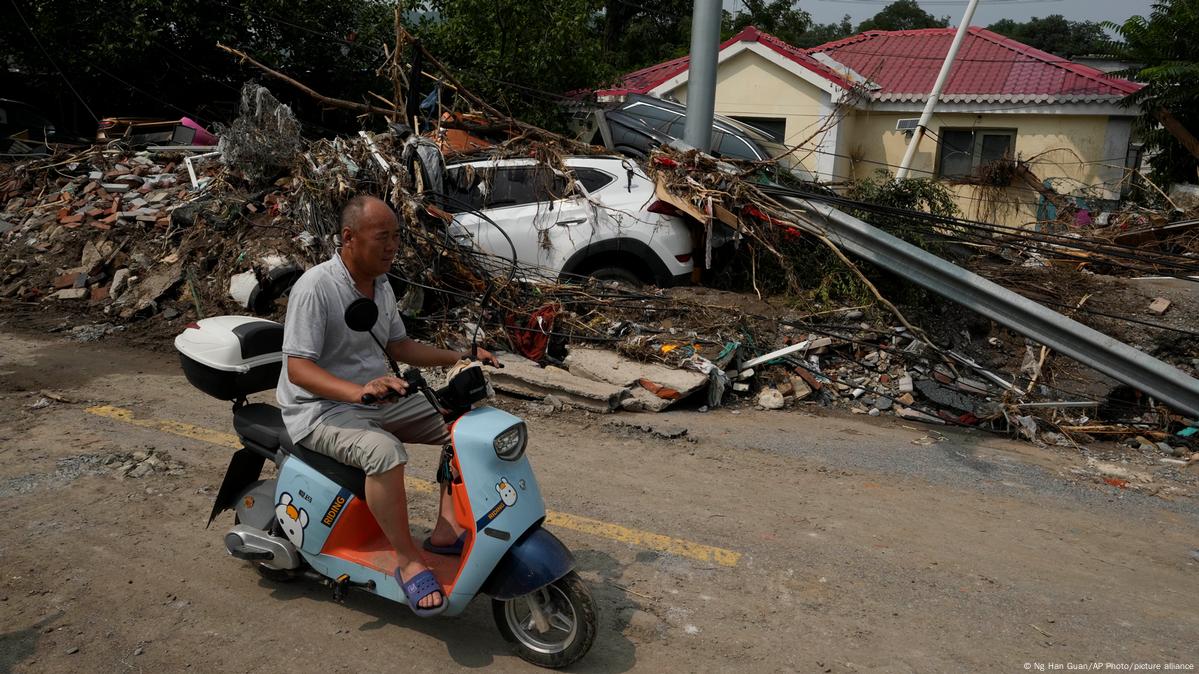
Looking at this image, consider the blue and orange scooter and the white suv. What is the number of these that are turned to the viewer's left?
1

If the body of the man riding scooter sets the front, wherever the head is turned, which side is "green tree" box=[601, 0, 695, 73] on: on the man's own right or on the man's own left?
on the man's own left

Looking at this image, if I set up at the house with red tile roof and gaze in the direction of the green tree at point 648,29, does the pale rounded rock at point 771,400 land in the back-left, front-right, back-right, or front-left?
back-left

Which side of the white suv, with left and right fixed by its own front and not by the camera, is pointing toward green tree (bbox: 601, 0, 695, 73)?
right

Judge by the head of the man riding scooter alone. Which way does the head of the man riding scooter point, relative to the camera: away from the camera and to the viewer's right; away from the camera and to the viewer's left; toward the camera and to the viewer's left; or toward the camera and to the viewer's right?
toward the camera and to the viewer's right

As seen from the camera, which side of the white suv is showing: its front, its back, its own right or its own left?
left

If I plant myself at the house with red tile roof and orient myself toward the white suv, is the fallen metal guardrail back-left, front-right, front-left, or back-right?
front-left

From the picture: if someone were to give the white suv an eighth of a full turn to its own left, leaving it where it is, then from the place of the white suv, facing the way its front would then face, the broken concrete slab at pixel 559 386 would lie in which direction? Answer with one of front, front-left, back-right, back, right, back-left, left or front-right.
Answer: front-left

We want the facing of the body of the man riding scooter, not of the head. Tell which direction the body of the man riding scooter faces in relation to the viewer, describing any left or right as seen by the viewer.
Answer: facing the viewer and to the right of the viewer
